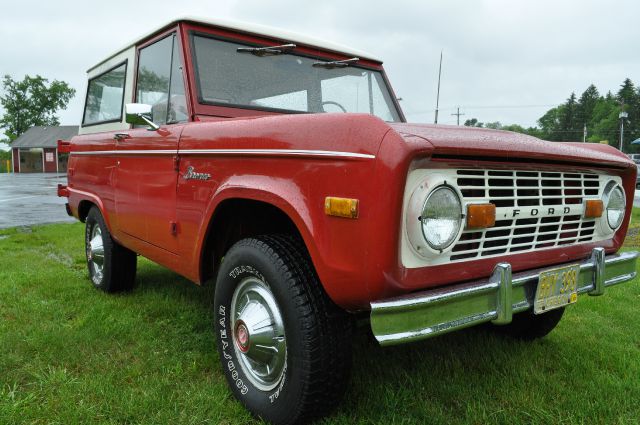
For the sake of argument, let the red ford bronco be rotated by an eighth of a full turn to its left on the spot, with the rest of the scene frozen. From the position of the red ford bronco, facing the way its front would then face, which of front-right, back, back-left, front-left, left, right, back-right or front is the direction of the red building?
back-left

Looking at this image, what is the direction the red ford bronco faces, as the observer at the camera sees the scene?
facing the viewer and to the right of the viewer
